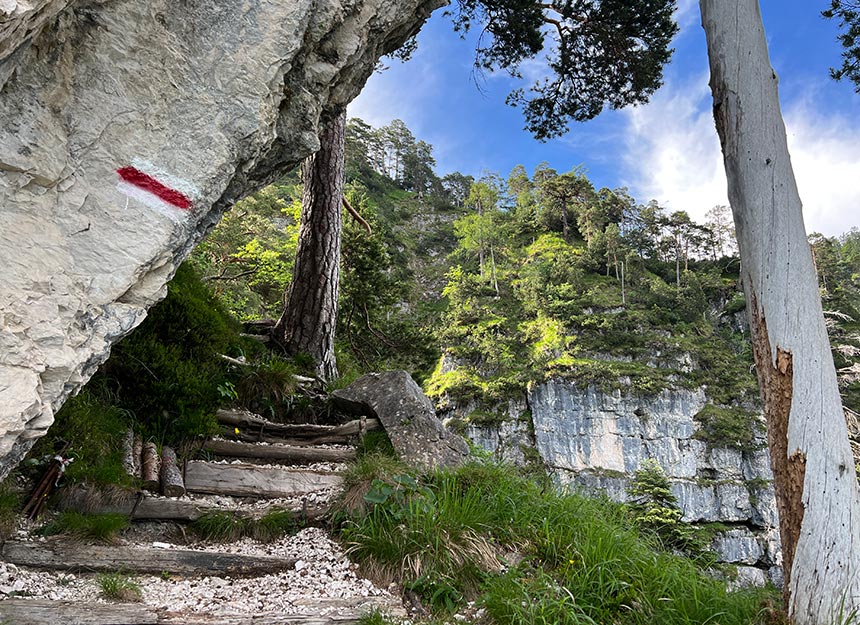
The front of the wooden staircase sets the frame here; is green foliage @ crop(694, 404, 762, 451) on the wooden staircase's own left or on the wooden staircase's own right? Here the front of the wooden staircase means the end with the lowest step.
on the wooden staircase's own left

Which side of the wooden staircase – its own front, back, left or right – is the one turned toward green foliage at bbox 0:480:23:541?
right

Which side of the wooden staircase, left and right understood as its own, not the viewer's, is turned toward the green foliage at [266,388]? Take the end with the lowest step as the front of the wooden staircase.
back

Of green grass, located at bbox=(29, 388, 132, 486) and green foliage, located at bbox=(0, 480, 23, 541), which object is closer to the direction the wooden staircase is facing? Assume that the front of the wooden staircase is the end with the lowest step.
the green foliage

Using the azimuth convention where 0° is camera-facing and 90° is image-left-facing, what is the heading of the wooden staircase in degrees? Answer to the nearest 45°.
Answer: approximately 0°

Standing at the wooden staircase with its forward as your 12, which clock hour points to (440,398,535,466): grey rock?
The grey rock is roughly at 7 o'clock from the wooden staircase.

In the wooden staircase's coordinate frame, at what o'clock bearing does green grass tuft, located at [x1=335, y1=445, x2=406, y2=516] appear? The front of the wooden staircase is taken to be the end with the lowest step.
The green grass tuft is roughly at 9 o'clock from the wooden staircase.

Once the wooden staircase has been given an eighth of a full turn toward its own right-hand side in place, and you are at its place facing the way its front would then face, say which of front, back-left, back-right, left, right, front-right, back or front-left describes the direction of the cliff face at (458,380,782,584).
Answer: back

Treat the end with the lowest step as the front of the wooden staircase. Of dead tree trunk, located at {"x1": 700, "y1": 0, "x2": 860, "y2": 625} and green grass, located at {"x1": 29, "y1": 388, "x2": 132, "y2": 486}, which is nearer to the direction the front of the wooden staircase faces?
the dead tree trunk

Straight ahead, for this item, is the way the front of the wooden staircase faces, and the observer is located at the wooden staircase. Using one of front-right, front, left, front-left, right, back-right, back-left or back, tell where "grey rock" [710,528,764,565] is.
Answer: back-left
